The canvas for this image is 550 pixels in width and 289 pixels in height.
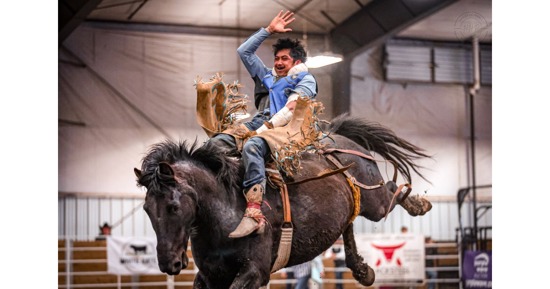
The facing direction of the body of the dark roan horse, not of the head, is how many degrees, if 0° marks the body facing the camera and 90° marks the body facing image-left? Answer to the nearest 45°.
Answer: approximately 45°

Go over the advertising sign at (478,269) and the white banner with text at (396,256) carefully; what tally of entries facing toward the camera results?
2

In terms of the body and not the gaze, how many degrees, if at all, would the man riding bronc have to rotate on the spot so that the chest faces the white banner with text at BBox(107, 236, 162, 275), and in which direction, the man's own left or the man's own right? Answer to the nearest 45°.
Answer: approximately 135° to the man's own right

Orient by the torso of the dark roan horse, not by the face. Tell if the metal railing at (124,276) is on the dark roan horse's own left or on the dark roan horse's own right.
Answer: on the dark roan horse's own right

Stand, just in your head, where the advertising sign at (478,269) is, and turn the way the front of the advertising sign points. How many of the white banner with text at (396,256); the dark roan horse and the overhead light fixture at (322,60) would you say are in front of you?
1

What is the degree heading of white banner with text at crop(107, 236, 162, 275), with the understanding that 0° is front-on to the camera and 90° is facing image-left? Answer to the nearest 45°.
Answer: approximately 0°

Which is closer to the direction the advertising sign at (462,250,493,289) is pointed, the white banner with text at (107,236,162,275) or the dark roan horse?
the dark roan horse

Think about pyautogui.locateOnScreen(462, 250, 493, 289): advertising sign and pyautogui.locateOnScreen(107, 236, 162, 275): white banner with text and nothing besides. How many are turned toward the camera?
2

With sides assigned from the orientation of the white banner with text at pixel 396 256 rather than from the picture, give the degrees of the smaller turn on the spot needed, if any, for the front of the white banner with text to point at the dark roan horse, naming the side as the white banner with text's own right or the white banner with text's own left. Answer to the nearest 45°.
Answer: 0° — it already faces it

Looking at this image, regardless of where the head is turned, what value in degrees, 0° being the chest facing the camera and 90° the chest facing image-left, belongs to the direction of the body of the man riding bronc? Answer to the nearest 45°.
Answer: approximately 45°
